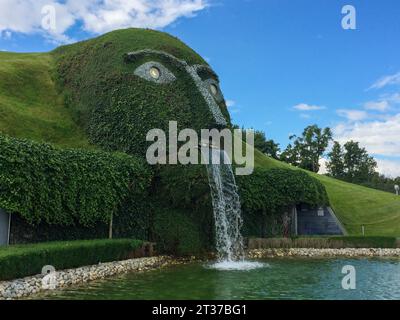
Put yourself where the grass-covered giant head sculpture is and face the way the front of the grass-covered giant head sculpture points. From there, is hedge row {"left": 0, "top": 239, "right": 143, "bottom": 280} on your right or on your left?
on your right

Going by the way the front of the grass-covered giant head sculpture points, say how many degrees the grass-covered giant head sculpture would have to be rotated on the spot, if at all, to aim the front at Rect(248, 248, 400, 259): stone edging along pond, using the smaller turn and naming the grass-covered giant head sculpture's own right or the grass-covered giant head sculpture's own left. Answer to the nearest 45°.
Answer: approximately 45° to the grass-covered giant head sculpture's own left

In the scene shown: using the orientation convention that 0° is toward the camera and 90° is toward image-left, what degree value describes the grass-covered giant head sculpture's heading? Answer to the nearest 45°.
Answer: approximately 315°

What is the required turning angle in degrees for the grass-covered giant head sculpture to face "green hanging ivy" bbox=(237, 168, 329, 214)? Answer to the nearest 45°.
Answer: approximately 45° to its left

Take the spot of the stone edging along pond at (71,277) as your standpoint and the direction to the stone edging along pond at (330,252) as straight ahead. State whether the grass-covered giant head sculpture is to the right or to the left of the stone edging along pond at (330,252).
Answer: left
